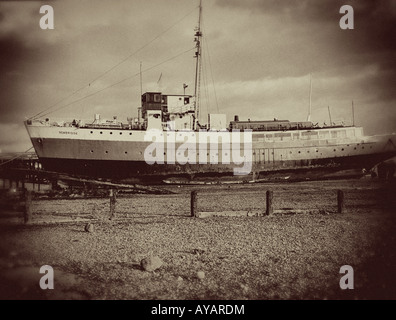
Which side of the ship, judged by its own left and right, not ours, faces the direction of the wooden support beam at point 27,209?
left

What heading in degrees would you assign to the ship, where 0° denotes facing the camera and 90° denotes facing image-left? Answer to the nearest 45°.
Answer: approximately 90°

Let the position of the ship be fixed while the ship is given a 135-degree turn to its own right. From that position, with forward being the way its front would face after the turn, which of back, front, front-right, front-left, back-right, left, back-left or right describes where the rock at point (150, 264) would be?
back-right
